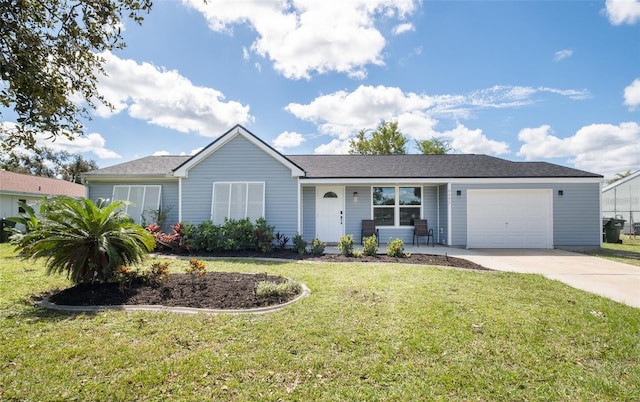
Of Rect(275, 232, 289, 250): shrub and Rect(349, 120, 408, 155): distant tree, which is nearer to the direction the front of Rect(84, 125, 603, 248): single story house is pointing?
the shrub

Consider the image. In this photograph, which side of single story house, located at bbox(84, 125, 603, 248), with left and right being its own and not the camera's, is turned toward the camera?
front

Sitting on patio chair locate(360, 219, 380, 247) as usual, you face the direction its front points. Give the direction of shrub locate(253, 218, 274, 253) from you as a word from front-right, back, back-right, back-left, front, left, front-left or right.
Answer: front-right

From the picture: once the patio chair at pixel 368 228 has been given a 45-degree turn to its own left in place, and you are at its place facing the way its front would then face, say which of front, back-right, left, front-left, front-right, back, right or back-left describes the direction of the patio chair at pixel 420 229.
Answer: front-left

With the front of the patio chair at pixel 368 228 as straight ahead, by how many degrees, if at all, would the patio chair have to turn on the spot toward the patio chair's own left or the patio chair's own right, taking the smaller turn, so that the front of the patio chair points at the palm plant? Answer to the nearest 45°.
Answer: approximately 45° to the patio chair's own right

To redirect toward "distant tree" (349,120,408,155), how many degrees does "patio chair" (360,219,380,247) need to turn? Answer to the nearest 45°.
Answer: approximately 180°

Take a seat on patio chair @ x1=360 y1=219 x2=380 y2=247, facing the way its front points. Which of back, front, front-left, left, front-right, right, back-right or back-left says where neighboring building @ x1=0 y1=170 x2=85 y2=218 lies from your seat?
right

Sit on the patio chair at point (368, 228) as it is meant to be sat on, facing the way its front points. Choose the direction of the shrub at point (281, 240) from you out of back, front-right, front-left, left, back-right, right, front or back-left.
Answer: front-right

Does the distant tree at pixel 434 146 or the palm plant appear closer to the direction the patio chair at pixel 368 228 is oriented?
the palm plant

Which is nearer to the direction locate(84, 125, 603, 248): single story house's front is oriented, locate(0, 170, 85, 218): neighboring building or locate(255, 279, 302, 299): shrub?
the shrub

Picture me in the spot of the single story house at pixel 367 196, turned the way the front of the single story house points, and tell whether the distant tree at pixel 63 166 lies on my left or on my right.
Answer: on my right

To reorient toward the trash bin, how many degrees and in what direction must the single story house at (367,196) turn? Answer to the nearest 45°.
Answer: approximately 90° to its left

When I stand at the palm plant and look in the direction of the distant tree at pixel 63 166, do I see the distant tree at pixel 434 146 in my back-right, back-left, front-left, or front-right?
front-right

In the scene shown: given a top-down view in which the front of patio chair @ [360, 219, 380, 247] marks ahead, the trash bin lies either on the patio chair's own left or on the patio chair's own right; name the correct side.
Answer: on the patio chair's own left

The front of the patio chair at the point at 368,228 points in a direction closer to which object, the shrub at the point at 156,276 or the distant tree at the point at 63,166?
the shrub
